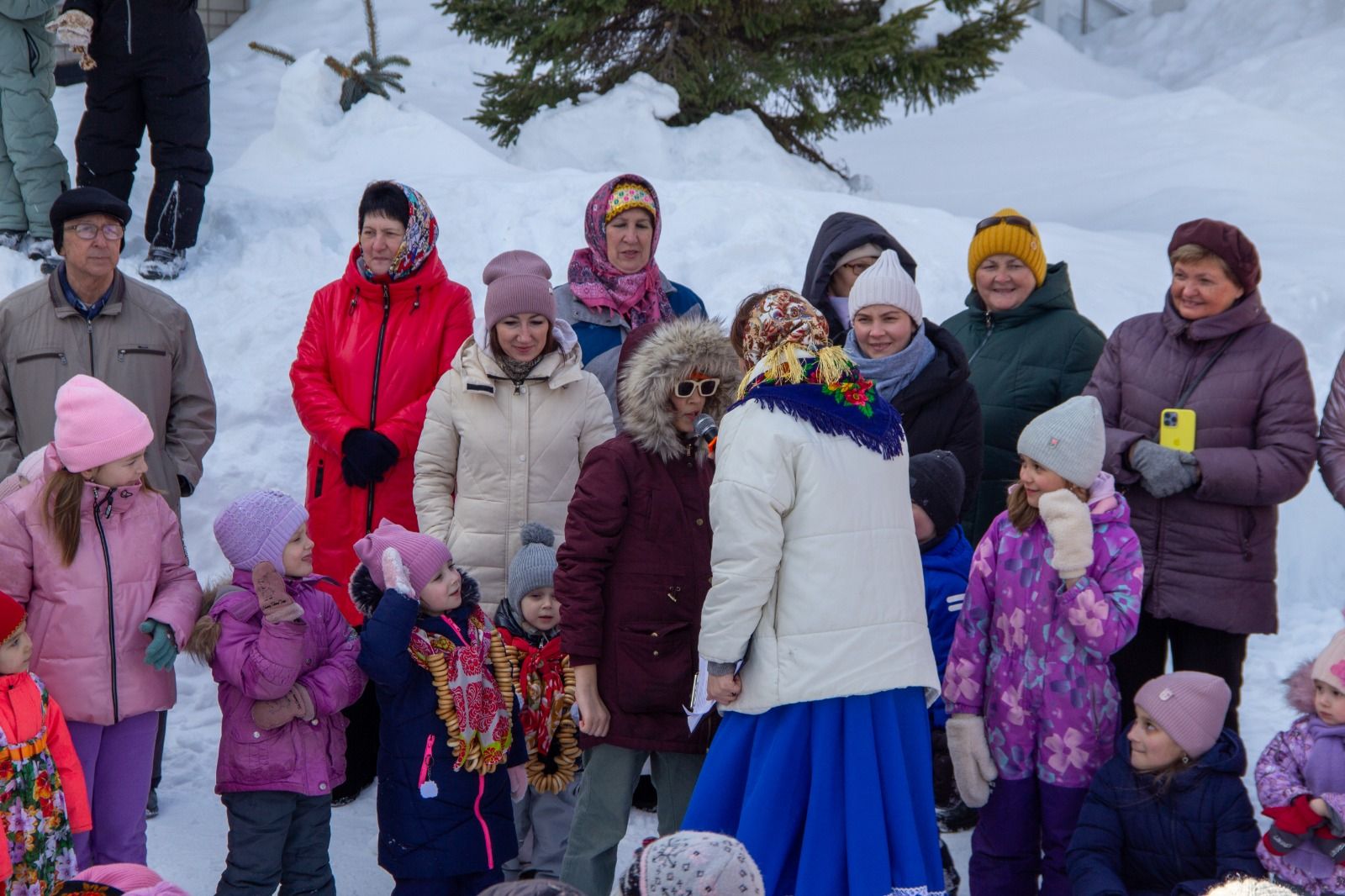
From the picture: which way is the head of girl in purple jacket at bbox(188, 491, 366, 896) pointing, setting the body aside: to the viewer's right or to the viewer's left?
to the viewer's right

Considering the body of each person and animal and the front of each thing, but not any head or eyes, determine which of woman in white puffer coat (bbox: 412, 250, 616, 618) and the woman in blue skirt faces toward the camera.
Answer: the woman in white puffer coat

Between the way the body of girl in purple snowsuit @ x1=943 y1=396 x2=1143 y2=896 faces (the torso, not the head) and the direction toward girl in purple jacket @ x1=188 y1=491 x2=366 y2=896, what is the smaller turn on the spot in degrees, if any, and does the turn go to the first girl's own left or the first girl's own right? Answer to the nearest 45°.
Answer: approximately 45° to the first girl's own right

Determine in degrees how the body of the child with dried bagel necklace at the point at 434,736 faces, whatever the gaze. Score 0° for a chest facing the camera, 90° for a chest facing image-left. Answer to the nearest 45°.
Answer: approximately 315°

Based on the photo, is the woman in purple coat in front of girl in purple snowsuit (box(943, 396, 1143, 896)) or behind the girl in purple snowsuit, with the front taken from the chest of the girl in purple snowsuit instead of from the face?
behind

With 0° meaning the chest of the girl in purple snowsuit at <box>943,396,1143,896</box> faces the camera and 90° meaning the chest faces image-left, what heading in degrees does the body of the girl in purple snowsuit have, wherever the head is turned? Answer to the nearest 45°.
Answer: approximately 45°

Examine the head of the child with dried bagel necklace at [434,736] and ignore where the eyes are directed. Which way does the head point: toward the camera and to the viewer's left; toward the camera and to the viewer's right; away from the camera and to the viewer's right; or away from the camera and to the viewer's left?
toward the camera and to the viewer's right

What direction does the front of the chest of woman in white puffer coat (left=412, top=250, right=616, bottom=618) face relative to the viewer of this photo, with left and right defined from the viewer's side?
facing the viewer

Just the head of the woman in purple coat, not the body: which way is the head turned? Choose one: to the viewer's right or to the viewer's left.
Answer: to the viewer's left

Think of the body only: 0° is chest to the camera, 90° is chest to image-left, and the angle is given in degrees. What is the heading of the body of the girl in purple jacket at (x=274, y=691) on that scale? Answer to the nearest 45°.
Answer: approximately 315°

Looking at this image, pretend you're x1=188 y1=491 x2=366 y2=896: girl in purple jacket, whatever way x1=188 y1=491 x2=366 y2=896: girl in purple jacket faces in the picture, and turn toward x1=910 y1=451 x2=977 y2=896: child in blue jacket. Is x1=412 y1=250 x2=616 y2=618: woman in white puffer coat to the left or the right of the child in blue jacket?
left

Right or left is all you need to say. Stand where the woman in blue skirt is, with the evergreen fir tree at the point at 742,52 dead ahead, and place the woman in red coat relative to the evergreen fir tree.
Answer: left

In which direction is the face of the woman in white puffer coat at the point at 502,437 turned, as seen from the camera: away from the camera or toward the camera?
toward the camera

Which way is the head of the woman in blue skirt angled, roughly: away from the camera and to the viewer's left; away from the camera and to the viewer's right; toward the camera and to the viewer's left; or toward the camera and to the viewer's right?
away from the camera and to the viewer's left

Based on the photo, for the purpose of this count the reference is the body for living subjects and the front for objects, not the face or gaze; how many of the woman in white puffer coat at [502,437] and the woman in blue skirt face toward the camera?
1

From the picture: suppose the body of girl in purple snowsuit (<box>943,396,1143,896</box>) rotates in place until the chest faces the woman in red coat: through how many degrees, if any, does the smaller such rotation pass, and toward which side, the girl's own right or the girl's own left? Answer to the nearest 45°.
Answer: approximately 45° to the girl's own right
